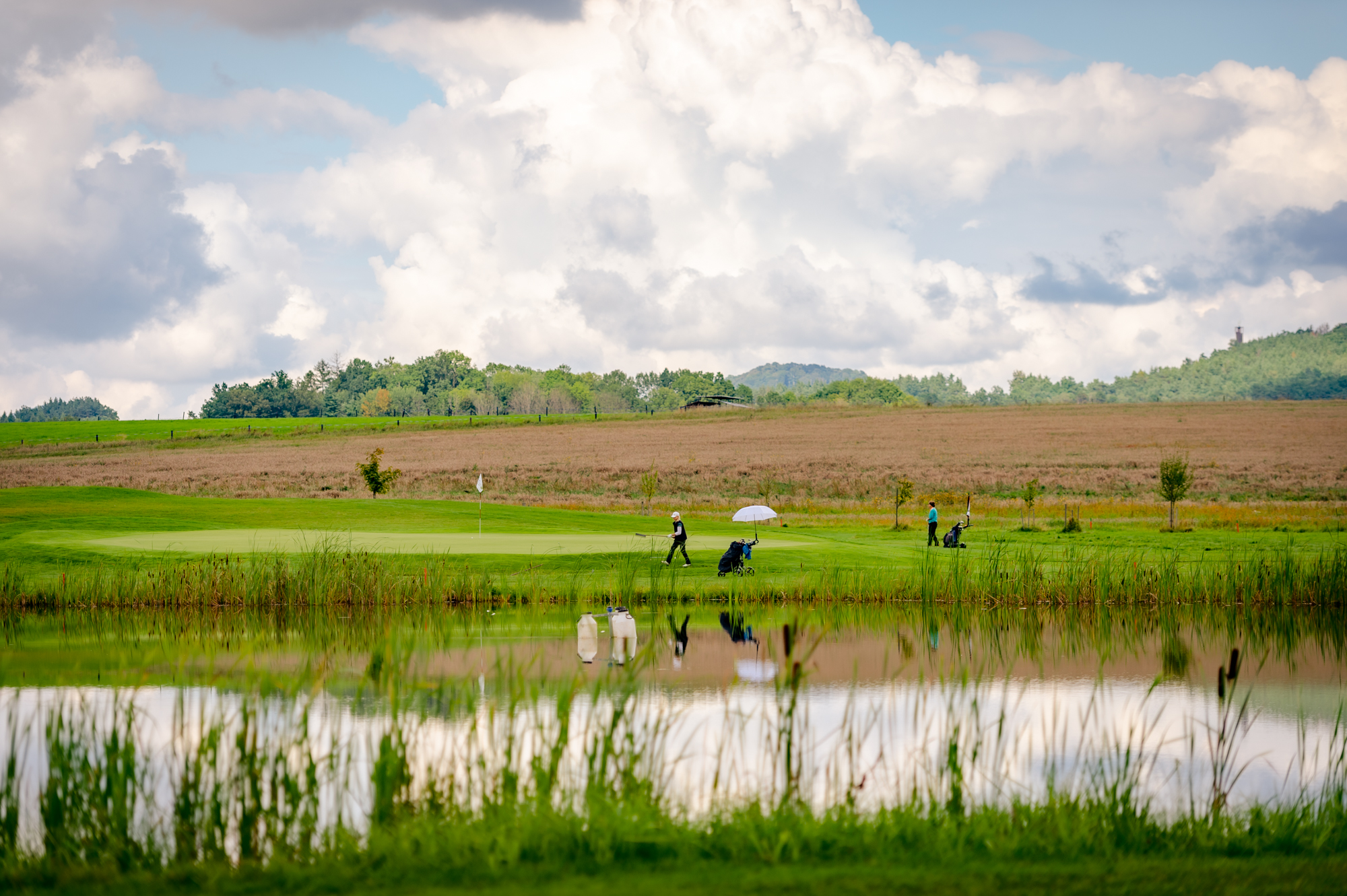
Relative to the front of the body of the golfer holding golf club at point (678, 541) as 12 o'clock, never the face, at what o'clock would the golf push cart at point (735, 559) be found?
The golf push cart is roughly at 7 o'clock from the golfer holding golf club.

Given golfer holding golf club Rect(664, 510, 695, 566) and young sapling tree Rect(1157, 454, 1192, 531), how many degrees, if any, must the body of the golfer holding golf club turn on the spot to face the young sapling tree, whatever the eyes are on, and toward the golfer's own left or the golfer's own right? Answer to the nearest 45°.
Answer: approximately 135° to the golfer's own right

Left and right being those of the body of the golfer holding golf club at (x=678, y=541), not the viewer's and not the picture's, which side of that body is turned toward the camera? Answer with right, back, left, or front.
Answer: left

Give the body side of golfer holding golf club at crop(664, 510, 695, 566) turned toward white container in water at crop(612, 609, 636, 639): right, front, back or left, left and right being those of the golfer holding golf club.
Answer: left

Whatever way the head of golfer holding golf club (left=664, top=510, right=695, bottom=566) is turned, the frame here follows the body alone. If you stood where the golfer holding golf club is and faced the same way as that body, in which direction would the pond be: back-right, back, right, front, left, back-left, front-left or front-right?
left

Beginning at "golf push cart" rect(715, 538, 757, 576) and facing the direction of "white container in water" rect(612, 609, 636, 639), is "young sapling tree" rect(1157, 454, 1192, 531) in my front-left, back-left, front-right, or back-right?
back-left
